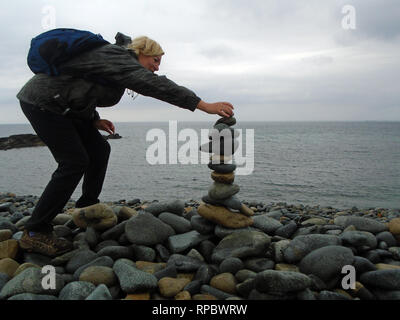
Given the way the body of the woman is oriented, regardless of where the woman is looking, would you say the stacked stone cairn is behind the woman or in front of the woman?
in front

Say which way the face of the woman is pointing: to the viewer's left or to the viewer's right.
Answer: to the viewer's right

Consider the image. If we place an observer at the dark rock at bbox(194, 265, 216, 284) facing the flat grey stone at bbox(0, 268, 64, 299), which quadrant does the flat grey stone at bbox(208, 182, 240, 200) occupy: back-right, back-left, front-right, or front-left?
back-right

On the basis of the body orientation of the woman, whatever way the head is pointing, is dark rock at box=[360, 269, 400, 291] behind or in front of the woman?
in front

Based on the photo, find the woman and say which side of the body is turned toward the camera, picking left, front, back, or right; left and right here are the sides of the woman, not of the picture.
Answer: right

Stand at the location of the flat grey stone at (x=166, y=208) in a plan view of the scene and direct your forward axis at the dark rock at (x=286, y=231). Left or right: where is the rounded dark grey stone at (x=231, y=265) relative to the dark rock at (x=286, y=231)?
right

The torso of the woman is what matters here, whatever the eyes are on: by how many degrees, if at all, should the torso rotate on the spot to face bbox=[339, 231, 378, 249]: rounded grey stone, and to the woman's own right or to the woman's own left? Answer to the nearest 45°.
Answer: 0° — they already face it

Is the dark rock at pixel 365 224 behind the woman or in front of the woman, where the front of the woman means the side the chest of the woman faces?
in front

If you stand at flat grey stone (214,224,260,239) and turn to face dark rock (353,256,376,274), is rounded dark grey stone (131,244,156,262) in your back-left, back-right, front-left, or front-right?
back-right
